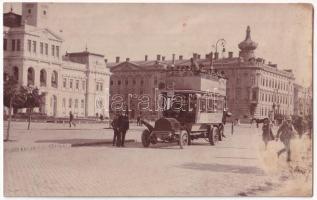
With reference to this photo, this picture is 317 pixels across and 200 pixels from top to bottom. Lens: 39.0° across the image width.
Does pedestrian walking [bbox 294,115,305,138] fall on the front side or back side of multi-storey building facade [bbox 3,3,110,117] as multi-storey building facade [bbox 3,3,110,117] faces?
on the front side

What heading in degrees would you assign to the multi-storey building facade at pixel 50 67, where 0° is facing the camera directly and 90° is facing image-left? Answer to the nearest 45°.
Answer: approximately 315°

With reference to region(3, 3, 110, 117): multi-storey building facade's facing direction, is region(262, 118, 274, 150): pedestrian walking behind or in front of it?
in front

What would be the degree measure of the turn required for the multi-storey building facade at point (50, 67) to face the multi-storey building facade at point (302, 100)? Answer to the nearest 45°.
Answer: approximately 45° to its left
